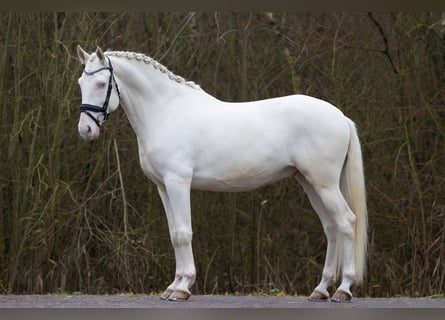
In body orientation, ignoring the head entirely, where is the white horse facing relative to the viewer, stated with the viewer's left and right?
facing to the left of the viewer
